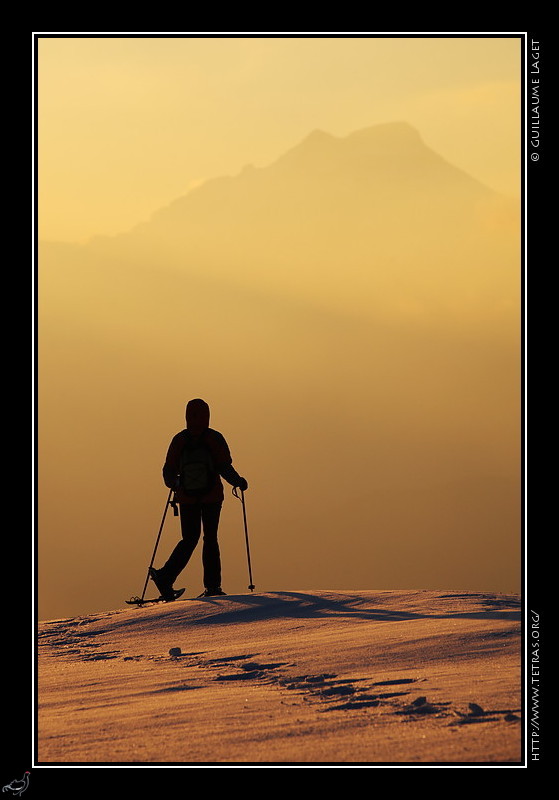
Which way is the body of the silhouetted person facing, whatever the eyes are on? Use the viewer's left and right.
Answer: facing away from the viewer and to the right of the viewer
